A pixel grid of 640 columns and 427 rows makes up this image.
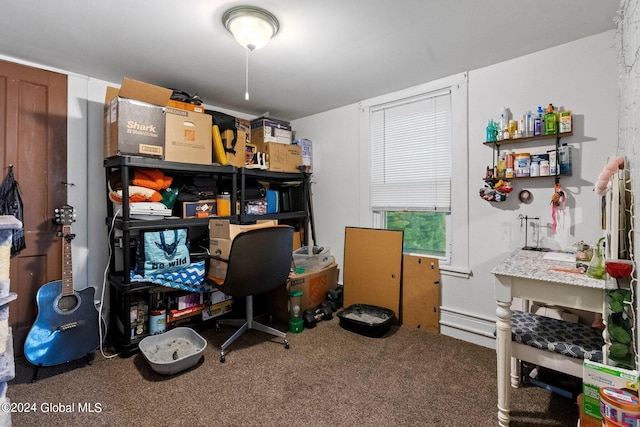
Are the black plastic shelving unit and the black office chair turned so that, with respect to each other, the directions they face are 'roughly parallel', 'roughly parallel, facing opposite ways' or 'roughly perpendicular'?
roughly parallel, facing opposite ways

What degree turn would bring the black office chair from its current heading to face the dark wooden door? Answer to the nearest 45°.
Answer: approximately 45° to its left

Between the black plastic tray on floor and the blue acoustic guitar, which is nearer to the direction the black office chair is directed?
the blue acoustic guitar

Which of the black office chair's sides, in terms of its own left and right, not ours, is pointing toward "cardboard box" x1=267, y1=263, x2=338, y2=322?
right

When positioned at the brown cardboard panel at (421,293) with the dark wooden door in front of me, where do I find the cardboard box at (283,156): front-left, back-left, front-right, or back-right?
front-right

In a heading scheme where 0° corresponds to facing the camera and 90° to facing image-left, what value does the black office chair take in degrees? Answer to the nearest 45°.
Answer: approximately 135°

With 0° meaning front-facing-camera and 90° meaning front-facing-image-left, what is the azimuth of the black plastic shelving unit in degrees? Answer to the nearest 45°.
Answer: approximately 315°

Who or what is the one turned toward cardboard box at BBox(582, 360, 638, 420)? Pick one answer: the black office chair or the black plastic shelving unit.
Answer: the black plastic shelving unit

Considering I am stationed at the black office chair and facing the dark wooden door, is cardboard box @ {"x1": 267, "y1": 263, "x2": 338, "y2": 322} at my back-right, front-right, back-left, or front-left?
back-right

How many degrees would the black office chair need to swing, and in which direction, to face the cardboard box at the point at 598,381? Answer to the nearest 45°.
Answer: approximately 180°

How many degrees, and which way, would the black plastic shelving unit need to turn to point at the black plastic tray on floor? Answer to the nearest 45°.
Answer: approximately 45° to its left

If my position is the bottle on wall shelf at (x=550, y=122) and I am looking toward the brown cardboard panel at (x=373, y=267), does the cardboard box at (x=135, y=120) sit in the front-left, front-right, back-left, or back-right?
front-left
